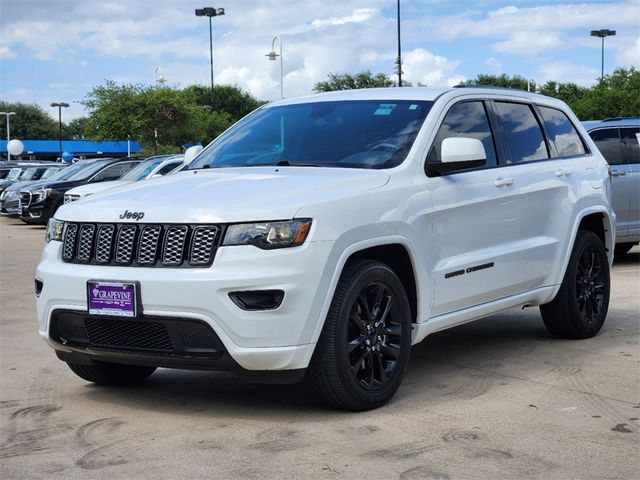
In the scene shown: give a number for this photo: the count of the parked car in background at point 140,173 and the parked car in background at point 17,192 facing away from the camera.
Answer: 0

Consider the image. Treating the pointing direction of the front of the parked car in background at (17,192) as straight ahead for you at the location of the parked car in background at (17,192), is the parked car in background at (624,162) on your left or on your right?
on your left

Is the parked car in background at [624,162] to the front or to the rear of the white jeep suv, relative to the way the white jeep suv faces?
to the rear

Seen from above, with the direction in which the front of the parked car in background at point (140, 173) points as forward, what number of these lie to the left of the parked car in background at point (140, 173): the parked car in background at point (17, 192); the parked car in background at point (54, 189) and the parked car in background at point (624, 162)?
1

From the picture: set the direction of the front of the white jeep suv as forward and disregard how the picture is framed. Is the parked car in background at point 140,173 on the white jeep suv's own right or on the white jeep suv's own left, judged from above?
on the white jeep suv's own right
